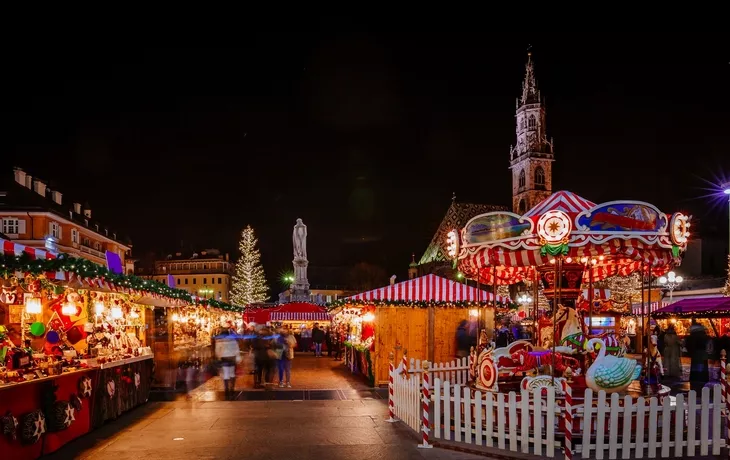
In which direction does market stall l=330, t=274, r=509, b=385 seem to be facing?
to the viewer's left

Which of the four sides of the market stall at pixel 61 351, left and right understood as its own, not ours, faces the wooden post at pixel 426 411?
front

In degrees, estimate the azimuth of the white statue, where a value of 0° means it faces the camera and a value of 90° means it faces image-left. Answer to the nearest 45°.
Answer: approximately 0°

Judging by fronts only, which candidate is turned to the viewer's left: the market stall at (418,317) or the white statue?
the market stall

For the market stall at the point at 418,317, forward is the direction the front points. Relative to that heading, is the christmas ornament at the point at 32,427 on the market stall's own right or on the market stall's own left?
on the market stall's own left

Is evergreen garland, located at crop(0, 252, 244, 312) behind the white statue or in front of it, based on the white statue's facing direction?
in front

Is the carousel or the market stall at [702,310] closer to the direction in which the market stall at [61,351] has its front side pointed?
the carousel

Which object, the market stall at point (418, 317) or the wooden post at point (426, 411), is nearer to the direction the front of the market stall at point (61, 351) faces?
the wooden post

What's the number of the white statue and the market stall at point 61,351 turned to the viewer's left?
0
